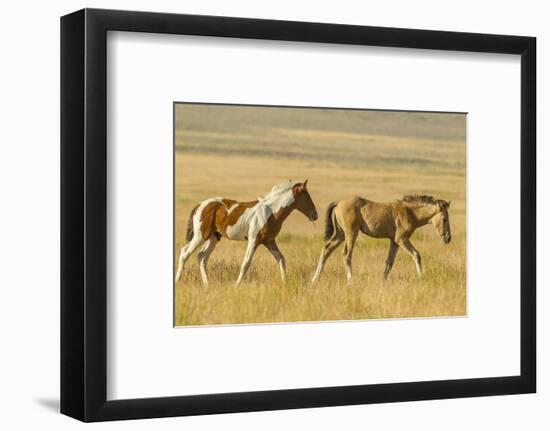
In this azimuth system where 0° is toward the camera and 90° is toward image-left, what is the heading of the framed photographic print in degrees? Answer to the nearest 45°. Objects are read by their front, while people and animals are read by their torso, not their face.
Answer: approximately 315°
